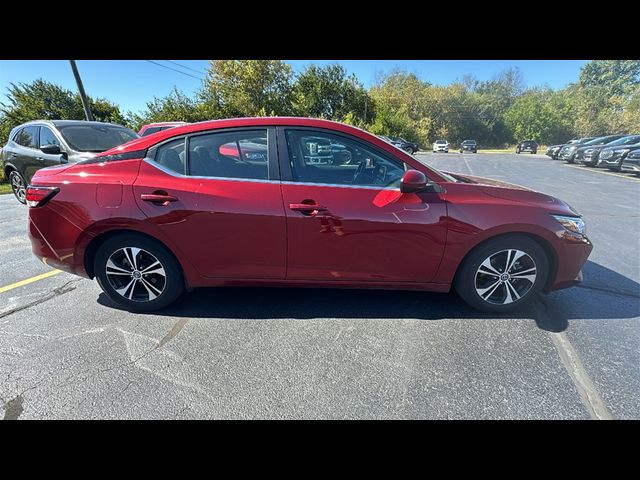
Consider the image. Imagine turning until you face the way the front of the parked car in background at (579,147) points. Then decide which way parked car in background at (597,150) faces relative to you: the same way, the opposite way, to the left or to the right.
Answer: the same way

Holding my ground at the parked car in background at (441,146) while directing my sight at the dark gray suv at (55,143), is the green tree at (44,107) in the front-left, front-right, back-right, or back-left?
front-right

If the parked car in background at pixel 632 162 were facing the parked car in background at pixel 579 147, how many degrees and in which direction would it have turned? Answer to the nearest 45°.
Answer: approximately 135° to its right

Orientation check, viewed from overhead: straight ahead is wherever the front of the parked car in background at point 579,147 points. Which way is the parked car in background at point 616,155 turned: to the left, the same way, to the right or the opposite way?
the same way

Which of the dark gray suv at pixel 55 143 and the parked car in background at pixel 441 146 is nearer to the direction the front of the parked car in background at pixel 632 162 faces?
the dark gray suv

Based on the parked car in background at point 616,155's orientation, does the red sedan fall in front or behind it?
in front

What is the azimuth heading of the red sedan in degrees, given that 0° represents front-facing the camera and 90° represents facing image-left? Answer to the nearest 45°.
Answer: approximately 270°

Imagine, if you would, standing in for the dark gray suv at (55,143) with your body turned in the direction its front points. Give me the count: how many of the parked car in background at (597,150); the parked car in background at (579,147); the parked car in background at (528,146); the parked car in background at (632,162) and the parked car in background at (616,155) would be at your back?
0

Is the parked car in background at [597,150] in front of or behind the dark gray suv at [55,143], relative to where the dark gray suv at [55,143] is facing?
in front

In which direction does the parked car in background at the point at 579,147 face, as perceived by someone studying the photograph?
facing the viewer and to the left of the viewer

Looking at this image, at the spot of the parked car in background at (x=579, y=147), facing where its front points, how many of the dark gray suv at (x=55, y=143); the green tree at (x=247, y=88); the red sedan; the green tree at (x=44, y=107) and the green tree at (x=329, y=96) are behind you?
0

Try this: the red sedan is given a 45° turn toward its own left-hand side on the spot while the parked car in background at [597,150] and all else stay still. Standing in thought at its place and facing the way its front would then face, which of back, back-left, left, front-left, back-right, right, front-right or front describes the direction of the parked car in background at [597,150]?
front

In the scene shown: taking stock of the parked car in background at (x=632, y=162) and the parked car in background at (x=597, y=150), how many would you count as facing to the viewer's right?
0

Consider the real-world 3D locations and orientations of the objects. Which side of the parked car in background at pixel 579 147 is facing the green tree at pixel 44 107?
front

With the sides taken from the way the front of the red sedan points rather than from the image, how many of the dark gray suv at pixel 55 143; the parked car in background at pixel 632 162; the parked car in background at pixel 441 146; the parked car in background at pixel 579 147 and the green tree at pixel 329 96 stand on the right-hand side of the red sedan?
0
